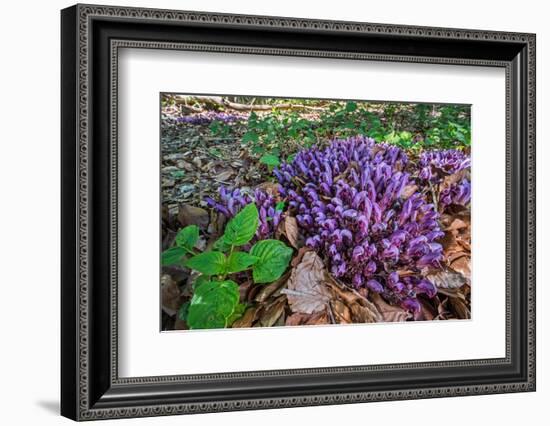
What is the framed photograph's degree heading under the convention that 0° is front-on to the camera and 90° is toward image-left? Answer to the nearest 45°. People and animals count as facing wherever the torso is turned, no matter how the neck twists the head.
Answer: approximately 315°
